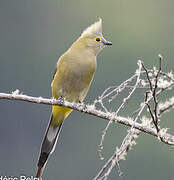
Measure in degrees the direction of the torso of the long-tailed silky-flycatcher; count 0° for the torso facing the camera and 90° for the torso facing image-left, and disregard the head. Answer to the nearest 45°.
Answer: approximately 315°
